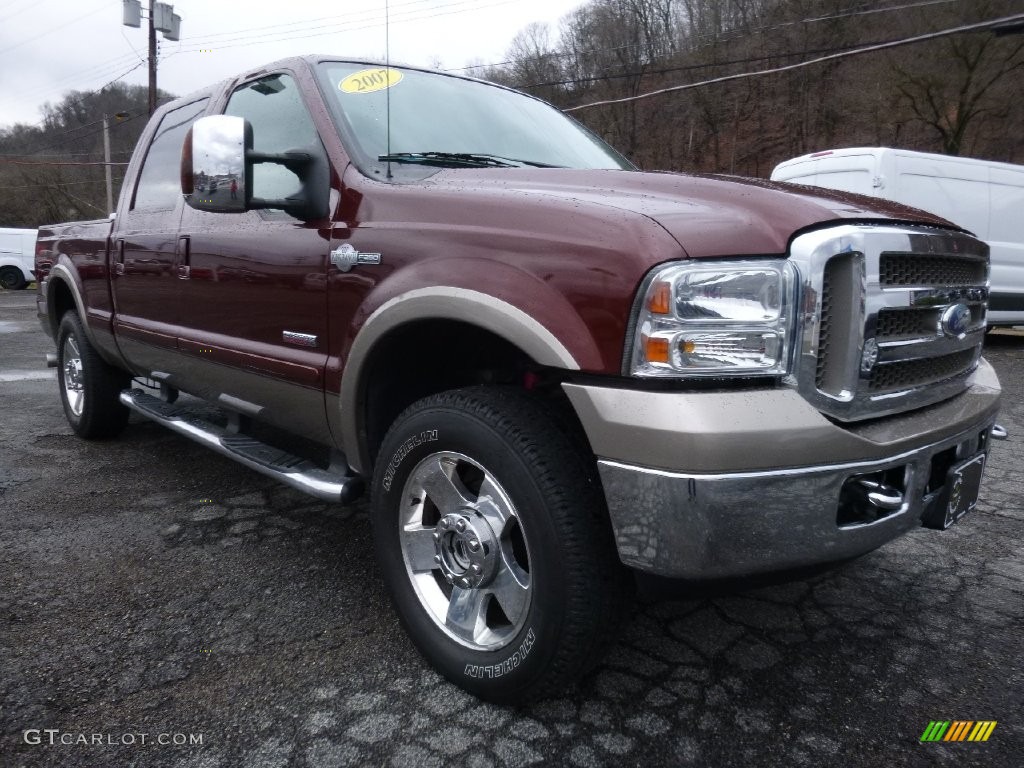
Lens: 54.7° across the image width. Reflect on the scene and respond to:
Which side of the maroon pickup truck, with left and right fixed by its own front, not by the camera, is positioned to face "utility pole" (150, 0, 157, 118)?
back

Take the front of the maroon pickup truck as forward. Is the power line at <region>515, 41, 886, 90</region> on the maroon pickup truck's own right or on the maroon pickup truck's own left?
on the maroon pickup truck's own left

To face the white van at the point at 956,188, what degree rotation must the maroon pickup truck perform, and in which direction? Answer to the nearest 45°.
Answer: approximately 90° to its left

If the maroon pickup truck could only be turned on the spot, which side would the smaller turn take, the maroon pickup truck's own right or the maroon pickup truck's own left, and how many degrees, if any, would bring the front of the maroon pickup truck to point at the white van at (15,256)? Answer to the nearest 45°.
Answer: approximately 180°

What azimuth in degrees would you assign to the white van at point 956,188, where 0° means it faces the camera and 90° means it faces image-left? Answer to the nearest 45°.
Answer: approximately 225°

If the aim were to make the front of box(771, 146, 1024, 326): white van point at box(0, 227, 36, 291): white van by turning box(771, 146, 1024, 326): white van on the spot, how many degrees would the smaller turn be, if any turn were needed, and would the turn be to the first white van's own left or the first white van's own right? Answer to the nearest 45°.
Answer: approximately 135° to the first white van's own left

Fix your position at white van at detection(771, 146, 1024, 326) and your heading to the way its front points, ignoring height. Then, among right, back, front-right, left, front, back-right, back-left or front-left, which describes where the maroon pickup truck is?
back-right
